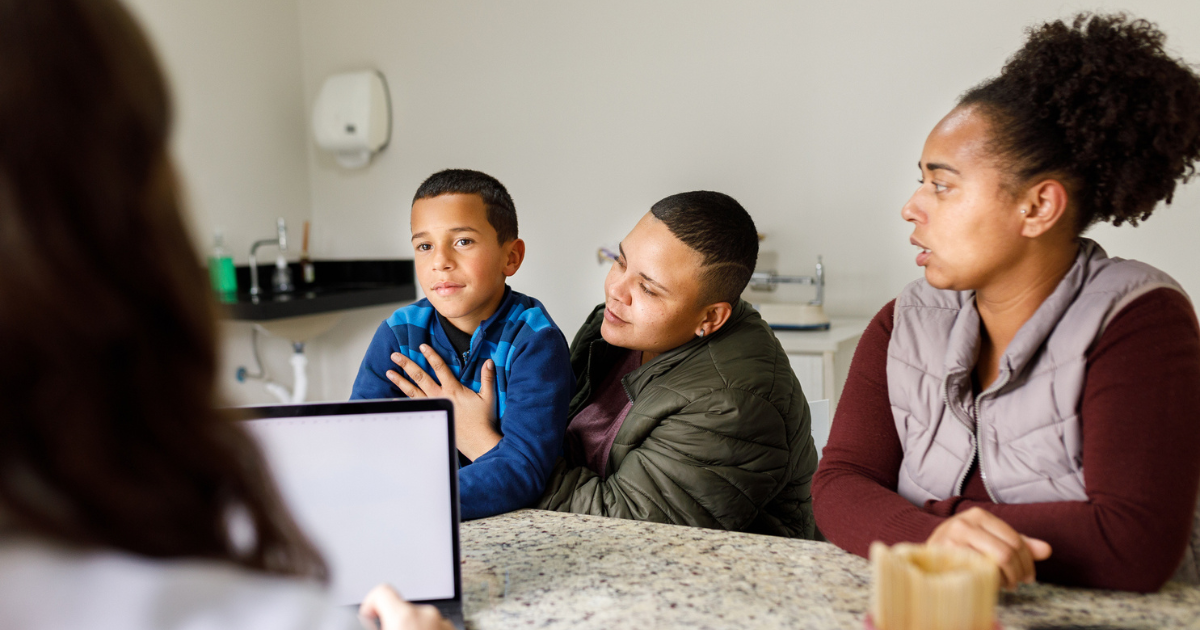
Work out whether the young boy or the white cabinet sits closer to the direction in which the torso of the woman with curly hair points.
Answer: the young boy

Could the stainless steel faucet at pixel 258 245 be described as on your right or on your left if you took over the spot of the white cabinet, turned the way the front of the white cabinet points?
on your right

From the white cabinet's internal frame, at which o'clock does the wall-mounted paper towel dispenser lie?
The wall-mounted paper towel dispenser is roughly at 4 o'clock from the white cabinet.

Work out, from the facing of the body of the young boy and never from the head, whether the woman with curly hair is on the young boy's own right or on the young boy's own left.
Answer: on the young boy's own left

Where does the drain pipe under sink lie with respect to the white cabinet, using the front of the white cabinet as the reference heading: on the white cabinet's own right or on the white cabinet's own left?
on the white cabinet's own right

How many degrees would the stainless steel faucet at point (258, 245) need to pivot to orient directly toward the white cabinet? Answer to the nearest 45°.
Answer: approximately 135° to its left
